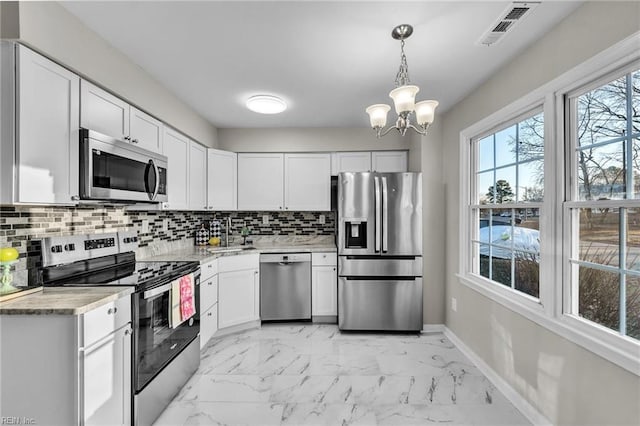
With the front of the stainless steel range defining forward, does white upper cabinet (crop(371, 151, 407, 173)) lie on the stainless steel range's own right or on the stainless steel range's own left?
on the stainless steel range's own left

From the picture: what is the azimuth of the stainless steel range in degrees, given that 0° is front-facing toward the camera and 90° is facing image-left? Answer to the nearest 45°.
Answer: approximately 315°

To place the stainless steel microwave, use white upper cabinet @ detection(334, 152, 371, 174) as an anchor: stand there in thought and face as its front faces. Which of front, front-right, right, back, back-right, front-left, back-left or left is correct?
front-right

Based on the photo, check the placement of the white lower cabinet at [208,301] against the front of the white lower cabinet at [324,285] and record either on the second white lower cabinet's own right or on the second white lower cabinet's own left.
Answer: on the second white lower cabinet's own right

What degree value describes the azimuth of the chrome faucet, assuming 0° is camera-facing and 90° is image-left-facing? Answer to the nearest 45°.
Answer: approximately 315°

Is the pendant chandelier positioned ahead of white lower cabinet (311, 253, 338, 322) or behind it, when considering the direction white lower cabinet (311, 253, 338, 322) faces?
ahead

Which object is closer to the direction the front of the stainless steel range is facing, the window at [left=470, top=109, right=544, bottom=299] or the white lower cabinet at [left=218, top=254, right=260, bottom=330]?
the window

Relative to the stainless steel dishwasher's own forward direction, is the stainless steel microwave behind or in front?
in front

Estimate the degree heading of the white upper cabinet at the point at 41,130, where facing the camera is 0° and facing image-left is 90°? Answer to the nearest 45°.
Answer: approximately 315°

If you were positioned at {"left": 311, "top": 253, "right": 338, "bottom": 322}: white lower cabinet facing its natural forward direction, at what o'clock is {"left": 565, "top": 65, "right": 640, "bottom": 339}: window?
The window is roughly at 11 o'clock from the white lower cabinet.

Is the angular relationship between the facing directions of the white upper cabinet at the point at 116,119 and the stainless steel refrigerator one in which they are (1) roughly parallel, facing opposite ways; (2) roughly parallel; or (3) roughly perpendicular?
roughly perpendicular

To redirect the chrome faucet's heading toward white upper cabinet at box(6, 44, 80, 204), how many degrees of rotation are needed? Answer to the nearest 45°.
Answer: approximately 45° to its right

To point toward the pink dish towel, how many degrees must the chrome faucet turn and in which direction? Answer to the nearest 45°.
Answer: approximately 45° to its right

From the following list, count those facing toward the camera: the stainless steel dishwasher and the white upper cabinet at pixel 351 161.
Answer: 2

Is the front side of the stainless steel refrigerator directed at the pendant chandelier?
yes
